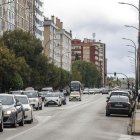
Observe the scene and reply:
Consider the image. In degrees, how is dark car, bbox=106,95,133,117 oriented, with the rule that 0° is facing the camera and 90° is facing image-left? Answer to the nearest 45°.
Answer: approximately 180°

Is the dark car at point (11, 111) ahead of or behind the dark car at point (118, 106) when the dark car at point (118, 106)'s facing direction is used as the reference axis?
behind
